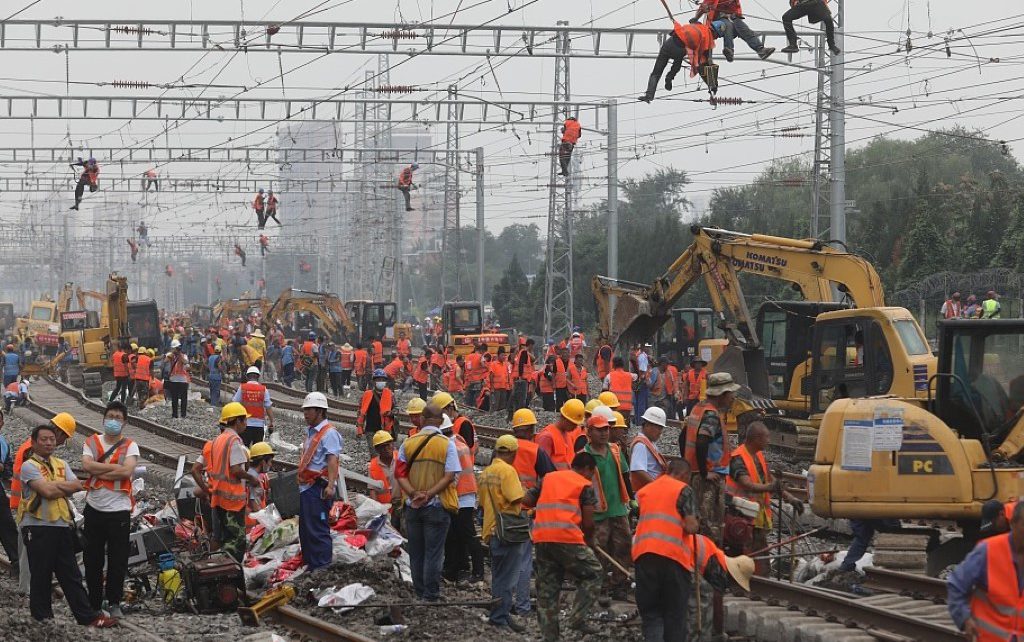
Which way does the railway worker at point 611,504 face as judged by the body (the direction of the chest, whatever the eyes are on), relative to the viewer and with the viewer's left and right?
facing the viewer

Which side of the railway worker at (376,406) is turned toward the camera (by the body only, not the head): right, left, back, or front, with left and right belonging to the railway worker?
front

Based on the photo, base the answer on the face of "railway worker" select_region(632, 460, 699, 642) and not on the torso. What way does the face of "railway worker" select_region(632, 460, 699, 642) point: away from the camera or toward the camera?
away from the camera

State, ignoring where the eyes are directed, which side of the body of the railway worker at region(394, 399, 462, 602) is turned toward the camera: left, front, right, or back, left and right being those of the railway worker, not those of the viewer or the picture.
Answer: back

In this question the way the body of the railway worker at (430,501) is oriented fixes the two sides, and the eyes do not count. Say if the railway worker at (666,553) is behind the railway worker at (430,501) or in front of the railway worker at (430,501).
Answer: behind

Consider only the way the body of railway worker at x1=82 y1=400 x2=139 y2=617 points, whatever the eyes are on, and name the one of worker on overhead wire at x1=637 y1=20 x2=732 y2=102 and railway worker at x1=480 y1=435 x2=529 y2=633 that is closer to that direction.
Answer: the railway worker

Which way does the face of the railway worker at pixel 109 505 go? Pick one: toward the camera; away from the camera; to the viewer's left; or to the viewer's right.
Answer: toward the camera

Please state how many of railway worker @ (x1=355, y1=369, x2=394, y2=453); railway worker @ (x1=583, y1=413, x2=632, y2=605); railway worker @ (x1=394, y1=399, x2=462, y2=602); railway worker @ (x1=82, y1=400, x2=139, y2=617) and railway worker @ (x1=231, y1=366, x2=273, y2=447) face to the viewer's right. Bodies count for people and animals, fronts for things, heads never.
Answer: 0

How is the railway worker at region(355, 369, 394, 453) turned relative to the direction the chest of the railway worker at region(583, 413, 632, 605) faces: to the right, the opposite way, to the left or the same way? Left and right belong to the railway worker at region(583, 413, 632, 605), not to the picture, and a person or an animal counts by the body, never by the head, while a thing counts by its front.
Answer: the same way

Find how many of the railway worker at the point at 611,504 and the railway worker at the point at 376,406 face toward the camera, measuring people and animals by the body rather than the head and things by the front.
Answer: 2

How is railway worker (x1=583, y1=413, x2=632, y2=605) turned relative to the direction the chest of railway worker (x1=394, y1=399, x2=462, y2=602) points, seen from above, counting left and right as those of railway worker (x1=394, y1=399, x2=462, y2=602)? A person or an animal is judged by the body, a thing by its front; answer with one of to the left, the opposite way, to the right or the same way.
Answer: the opposite way
